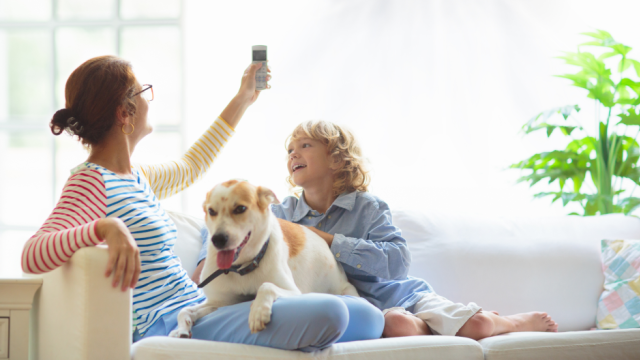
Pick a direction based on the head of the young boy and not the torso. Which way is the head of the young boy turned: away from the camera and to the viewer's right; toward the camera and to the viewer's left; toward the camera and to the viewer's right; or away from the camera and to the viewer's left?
toward the camera and to the viewer's left

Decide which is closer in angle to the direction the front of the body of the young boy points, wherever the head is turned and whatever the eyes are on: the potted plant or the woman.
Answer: the woman

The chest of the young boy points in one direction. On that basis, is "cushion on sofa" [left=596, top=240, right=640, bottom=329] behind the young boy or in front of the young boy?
behind

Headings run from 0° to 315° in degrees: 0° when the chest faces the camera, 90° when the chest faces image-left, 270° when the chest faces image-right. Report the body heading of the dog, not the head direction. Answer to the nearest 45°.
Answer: approximately 45°

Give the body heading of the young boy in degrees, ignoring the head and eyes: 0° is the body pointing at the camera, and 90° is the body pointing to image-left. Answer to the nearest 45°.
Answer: approximately 45°

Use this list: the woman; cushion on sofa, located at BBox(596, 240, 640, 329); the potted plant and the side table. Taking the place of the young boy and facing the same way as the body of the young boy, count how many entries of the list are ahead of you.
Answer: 2

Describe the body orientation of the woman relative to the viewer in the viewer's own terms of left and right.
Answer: facing to the right of the viewer

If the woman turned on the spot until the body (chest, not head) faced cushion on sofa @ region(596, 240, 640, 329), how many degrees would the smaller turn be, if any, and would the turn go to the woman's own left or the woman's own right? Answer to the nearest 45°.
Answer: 0° — they already face it

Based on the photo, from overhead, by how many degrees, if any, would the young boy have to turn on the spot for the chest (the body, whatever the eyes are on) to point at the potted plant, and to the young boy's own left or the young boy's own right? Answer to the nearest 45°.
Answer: approximately 180°
